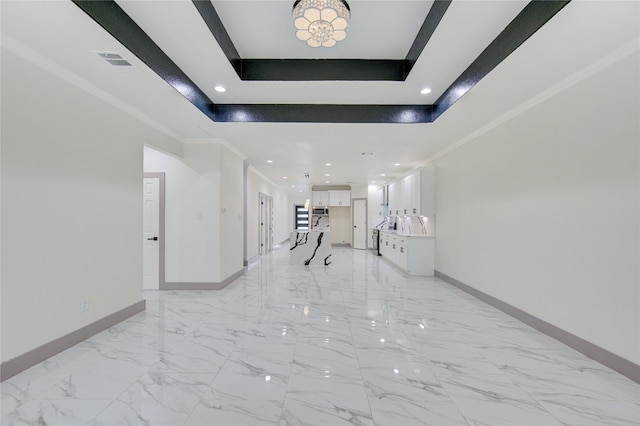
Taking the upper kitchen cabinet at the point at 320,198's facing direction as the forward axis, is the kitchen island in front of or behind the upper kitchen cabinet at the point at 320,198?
in front

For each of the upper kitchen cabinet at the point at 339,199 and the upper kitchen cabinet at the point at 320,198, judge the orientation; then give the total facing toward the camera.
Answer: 2

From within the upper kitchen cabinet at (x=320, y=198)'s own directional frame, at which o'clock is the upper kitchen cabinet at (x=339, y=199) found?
the upper kitchen cabinet at (x=339, y=199) is roughly at 9 o'clock from the upper kitchen cabinet at (x=320, y=198).

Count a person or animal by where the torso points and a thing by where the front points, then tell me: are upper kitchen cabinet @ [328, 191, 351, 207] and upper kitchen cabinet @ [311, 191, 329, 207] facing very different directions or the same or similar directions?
same or similar directions

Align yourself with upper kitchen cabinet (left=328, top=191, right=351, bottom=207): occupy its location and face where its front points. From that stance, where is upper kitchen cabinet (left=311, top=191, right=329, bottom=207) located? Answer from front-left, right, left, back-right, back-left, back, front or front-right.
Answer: right

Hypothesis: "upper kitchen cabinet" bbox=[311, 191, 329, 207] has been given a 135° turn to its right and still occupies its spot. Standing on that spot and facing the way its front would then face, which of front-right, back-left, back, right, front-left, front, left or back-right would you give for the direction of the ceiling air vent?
back-left

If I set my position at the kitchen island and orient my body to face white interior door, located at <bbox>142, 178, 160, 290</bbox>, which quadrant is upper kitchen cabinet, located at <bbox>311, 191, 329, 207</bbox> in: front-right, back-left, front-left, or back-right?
back-right

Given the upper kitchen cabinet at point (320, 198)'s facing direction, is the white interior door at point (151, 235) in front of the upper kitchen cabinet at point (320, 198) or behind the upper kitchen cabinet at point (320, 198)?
in front

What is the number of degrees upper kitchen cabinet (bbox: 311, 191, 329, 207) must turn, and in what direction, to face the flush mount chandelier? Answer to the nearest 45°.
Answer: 0° — it already faces it

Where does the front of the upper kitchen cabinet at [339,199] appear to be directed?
toward the camera

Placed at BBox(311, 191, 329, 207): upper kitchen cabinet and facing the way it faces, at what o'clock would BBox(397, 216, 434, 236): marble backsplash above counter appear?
The marble backsplash above counter is roughly at 11 o'clock from the upper kitchen cabinet.

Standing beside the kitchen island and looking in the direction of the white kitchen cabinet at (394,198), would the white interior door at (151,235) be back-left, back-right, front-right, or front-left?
back-right

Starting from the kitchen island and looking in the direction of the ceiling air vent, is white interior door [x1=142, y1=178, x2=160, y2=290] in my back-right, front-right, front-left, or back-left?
front-right

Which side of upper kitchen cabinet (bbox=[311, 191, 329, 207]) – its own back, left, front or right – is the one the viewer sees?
front
